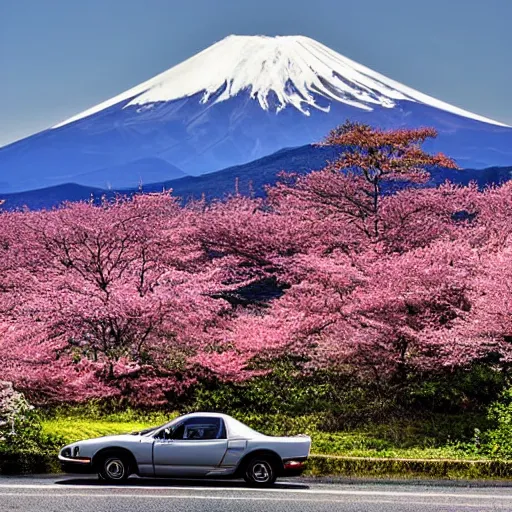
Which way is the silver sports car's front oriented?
to the viewer's left

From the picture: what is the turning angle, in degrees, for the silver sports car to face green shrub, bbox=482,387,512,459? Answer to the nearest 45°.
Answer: approximately 135° to its right
